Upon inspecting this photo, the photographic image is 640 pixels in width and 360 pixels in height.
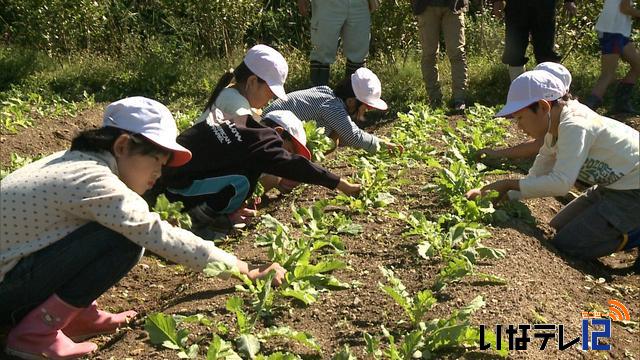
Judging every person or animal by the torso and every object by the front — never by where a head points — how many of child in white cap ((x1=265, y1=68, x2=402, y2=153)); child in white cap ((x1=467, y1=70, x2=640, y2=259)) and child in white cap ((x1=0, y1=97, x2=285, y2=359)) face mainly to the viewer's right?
2

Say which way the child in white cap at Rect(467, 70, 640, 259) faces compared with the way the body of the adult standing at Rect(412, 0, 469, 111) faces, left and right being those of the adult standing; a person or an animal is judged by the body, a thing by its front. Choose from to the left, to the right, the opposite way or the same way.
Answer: to the right

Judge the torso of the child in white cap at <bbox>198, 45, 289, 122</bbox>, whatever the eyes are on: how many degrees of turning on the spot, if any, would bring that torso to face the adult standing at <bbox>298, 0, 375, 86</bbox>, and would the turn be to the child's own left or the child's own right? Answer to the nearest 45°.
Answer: approximately 90° to the child's own left

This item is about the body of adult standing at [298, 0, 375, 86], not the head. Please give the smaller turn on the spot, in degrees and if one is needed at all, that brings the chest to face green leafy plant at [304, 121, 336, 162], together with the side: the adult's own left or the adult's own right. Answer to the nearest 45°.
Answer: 0° — they already face it

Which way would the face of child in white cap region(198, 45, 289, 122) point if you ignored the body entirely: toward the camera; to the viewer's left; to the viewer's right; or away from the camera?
to the viewer's right

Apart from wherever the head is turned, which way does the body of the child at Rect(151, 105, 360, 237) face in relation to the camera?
to the viewer's right

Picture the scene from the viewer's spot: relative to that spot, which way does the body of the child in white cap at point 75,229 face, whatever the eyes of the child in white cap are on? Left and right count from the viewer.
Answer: facing to the right of the viewer

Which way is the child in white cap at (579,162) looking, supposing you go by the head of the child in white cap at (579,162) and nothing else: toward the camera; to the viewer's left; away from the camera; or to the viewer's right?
to the viewer's left

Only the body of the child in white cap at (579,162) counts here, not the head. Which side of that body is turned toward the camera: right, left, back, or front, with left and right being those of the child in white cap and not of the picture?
left

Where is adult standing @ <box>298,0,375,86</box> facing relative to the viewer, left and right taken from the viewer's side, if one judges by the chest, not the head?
facing the viewer

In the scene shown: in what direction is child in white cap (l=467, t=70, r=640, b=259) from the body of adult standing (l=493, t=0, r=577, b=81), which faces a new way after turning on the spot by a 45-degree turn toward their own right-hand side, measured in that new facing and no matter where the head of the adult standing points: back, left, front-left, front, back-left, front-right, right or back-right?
front-left

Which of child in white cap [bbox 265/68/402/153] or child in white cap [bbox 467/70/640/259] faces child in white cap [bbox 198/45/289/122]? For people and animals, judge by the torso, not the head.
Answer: child in white cap [bbox 467/70/640/259]

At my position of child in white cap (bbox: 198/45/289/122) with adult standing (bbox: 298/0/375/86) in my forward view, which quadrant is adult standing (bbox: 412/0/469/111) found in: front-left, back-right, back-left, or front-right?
front-right

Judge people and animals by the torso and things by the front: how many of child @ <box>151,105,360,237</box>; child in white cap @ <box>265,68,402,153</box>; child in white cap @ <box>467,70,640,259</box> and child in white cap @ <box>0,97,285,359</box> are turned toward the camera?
0

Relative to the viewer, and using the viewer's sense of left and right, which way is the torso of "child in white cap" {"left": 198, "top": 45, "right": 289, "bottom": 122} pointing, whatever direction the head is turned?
facing to the right of the viewer

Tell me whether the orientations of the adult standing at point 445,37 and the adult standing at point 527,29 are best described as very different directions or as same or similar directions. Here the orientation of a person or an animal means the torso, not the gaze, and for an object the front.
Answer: same or similar directions

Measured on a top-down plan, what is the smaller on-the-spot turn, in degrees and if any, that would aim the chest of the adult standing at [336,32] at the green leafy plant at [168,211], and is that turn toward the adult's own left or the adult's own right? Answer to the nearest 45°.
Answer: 0° — they already face it

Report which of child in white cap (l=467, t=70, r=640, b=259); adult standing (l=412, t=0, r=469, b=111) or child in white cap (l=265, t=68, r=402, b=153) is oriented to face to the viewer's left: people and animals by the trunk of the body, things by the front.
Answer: child in white cap (l=467, t=70, r=640, b=259)

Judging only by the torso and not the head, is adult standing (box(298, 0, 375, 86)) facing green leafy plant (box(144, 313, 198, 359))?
yes

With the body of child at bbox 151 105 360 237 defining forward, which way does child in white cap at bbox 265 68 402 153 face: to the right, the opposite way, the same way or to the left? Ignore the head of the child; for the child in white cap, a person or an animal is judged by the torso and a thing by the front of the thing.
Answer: the same way
